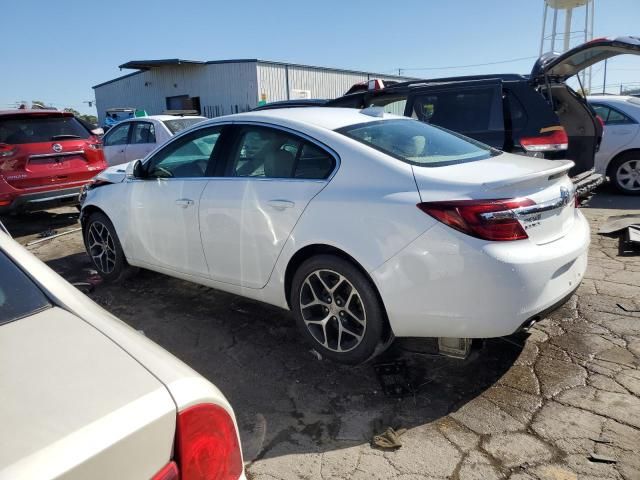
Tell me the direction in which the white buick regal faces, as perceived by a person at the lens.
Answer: facing away from the viewer and to the left of the viewer

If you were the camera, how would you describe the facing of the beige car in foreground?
facing away from the viewer and to the left of the viewer

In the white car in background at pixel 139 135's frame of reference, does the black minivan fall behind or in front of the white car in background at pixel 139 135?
behind

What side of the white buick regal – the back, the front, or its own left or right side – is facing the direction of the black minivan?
right

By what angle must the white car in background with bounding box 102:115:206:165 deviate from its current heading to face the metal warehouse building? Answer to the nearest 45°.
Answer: approximately 45° to its right

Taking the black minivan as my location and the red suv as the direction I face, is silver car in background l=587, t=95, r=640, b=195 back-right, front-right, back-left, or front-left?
back-right

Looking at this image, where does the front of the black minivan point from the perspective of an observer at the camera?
facing away from the viewer and to the left of the viewer

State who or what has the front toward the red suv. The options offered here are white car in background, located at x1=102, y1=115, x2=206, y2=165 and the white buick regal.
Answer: the white buick regal

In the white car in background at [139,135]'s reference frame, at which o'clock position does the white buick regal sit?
The white buick regal is roughly at 7 o'clock from the white car in background.

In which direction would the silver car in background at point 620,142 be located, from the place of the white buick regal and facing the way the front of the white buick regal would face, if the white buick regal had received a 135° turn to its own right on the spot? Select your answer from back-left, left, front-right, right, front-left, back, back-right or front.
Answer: front-left

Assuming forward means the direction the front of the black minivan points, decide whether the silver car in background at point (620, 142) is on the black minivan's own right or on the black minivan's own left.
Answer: on the black minivan's own right

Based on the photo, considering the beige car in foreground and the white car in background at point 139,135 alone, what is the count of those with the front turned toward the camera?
0

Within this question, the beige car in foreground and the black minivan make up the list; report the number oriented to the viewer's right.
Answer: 0

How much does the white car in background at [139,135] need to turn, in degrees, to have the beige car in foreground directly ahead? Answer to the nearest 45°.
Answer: approximately 135° to its left

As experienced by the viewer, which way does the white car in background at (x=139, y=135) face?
facing away from the viewer and to the left of the viewer

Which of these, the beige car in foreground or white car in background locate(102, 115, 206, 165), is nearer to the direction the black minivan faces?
the white car in background
